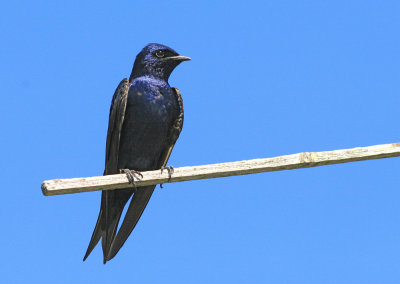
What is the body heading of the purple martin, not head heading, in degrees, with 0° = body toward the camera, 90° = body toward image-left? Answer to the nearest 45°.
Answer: approximately 315°
